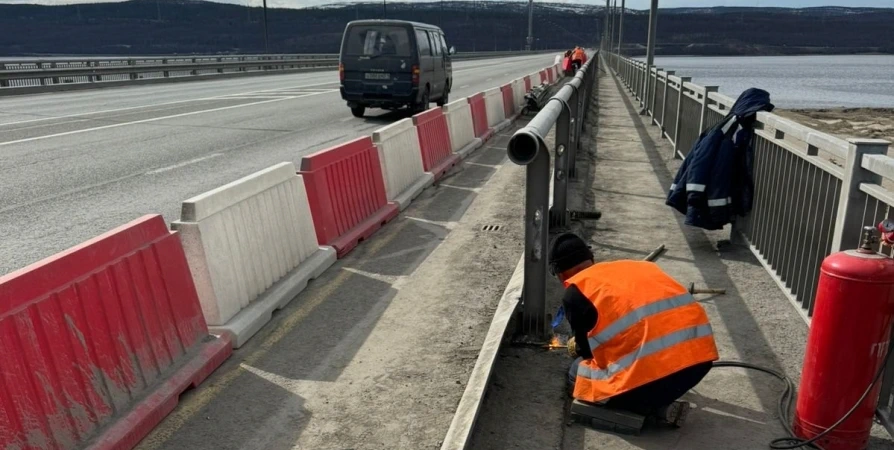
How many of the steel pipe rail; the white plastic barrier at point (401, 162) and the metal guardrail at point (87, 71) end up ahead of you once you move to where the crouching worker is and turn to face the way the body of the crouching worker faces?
3

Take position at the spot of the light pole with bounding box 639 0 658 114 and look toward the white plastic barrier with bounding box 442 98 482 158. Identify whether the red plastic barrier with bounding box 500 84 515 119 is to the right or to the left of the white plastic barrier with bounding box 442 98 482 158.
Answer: right

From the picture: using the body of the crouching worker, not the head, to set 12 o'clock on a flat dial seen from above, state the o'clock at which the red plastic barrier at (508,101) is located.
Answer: The red plastic barrier is roughly at 1 o'clock from the crouching worker.

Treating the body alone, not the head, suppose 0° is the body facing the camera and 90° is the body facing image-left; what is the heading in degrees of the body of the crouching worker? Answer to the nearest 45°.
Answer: approximately 135°

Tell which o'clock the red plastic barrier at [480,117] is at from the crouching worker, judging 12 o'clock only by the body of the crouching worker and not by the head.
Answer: The red plastic barrier is roughly at 1 o'clock from the crouching worker.

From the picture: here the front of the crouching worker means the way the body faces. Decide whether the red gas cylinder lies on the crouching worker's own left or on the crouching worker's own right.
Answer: on the crouching worker's own right

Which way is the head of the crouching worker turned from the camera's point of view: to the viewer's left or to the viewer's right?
to the viewer's left

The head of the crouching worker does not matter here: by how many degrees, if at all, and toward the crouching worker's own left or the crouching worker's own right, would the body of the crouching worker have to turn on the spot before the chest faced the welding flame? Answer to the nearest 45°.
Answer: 0° — they already face it

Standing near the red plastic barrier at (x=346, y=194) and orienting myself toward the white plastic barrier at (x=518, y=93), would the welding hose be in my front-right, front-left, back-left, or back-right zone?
back-right

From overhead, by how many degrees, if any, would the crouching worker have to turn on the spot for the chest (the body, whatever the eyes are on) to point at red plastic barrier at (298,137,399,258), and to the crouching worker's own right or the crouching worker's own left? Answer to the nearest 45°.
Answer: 0° — they already face it

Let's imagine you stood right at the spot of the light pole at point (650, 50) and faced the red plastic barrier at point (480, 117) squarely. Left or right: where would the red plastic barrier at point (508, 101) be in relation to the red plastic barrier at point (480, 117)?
right

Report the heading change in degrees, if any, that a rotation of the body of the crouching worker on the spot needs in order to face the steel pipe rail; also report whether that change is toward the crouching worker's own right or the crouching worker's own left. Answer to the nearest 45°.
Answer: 0° — they already face it
